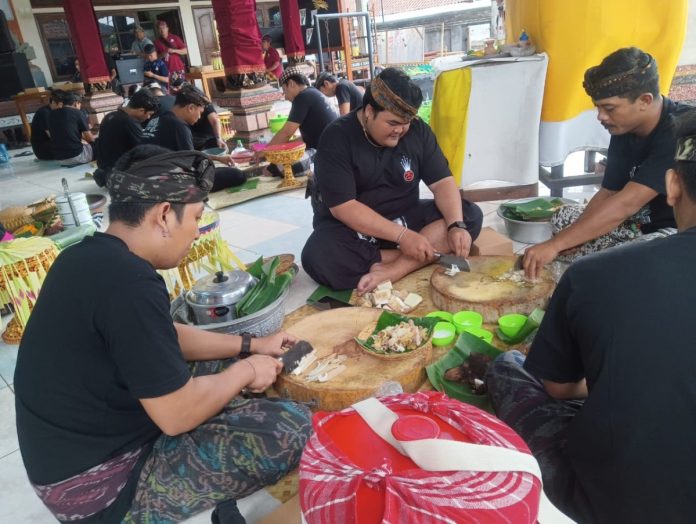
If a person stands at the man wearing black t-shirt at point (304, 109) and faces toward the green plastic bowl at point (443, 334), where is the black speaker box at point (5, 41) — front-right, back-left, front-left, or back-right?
back-right

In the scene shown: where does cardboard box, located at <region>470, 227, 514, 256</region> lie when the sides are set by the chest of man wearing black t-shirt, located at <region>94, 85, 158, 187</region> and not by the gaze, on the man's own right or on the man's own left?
on the man's own right

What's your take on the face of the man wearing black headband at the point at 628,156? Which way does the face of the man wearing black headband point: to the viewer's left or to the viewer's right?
to the viewer's left

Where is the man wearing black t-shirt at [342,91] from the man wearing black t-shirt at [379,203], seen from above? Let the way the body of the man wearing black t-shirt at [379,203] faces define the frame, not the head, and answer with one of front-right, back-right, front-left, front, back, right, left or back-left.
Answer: back-left

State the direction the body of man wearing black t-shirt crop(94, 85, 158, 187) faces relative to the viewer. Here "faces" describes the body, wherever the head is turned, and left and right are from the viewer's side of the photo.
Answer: facing away from the viewer and to the right of the viewer

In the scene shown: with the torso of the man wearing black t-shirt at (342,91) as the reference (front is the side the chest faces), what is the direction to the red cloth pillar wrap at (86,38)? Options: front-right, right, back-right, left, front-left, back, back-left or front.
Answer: front-right

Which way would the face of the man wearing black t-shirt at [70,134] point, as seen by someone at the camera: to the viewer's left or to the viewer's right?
to the viewer's right

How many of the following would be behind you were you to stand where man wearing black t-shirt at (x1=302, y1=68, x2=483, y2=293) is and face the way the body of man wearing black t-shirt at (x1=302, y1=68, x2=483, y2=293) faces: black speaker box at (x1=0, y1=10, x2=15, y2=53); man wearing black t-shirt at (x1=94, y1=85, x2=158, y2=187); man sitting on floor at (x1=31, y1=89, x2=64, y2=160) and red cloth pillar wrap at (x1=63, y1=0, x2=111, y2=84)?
4

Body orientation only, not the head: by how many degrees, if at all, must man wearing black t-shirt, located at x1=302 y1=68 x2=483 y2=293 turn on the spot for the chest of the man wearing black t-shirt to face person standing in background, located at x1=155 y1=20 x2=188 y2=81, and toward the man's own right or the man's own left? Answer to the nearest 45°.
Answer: approximately 180°

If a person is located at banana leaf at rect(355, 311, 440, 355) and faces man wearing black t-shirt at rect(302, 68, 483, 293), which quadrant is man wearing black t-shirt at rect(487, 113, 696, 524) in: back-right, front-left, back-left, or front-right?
back-right
